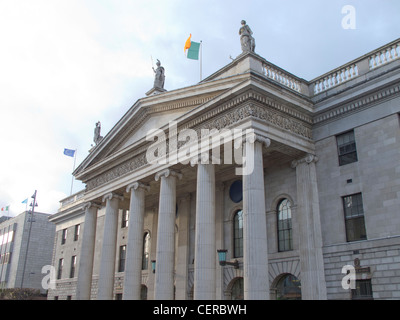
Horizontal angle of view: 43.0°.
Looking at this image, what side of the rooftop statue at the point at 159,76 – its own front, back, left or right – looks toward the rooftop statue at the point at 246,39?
left

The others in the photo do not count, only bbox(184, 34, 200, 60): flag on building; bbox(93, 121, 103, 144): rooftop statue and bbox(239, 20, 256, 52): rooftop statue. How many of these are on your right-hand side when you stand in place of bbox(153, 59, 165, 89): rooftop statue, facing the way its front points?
1

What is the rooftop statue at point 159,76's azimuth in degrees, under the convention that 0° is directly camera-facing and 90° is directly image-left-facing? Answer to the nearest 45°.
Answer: approximately 45°

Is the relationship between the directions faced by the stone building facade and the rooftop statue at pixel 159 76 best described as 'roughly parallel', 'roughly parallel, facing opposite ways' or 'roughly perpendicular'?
roughly parallel

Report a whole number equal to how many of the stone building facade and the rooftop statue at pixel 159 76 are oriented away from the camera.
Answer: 0
